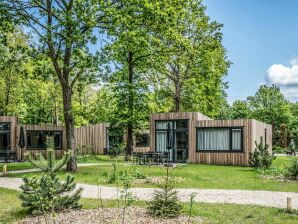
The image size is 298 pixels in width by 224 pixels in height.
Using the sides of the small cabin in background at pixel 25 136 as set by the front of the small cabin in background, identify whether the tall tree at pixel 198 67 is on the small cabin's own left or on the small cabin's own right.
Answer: on the small cabin's own left

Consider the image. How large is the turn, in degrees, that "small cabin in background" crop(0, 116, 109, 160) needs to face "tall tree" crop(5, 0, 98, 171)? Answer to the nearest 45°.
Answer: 0° — it already faces it

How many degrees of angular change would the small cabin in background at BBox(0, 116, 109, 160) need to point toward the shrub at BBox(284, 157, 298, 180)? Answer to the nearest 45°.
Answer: approximately 45° to its left

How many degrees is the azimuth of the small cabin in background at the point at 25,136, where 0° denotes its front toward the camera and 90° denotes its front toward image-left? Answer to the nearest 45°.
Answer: approximately 0°

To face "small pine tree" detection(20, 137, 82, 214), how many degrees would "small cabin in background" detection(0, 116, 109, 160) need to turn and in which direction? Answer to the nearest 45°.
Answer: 0° — it already faces it

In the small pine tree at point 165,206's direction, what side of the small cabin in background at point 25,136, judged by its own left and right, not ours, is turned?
front

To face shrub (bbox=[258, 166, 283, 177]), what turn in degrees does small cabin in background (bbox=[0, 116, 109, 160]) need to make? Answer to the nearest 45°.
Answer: approximately 45° to its left
